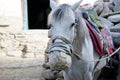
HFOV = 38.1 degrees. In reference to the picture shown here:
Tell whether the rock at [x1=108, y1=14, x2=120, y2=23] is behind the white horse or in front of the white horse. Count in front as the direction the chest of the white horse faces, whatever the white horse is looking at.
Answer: behind

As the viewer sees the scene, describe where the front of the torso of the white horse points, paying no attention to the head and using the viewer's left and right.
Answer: facing the viewer and to the left of the viewer
